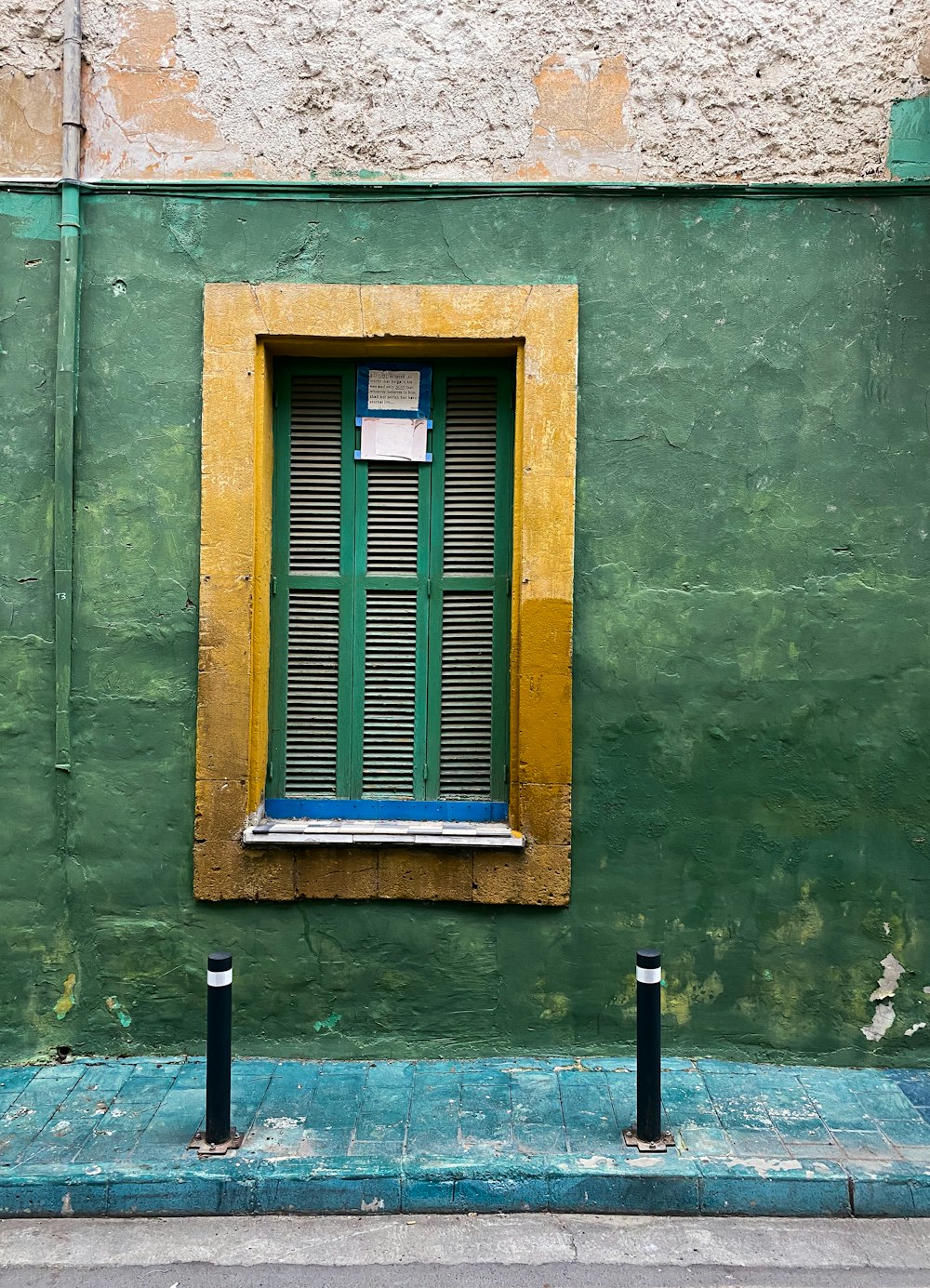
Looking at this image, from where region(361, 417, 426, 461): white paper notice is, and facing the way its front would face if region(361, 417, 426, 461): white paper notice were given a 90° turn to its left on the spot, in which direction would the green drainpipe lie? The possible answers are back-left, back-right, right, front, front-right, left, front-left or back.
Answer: back

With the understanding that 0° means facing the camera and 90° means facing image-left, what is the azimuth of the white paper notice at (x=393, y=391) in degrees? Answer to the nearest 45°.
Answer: approximately 0°

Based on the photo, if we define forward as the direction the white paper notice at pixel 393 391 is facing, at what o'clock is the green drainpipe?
The green drainpipe is roughly at 3 o'clock from the white paper notice.

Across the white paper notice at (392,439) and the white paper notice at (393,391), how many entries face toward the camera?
2
